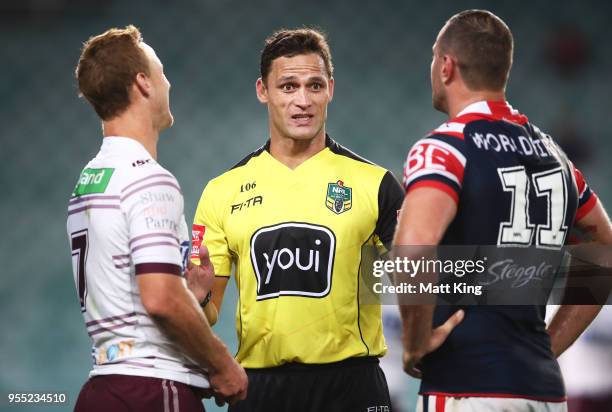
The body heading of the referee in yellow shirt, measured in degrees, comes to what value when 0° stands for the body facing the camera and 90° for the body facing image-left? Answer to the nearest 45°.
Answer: approximately 0°

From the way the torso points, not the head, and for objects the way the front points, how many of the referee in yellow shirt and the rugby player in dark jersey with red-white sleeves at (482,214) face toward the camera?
1

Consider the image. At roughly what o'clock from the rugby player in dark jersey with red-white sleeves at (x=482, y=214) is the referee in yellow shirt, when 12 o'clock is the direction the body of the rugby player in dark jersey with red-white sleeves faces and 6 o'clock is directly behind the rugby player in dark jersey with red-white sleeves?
The referee in yellow shirt is roughly at 12 o'clock from the rugby player in dark jersey with red-white sleeves.

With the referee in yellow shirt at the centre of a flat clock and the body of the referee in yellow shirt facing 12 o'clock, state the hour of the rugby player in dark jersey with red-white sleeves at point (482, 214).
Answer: The rugby player in dark jersey with red-white sleeves is roughly at 11 o'clock from the referee in yellow shirt.

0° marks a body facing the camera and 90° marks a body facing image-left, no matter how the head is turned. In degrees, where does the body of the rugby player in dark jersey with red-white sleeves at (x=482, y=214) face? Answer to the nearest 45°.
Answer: approximately 135°

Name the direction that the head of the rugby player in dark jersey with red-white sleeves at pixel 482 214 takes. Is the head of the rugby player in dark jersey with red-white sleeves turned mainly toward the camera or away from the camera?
away from the camera
